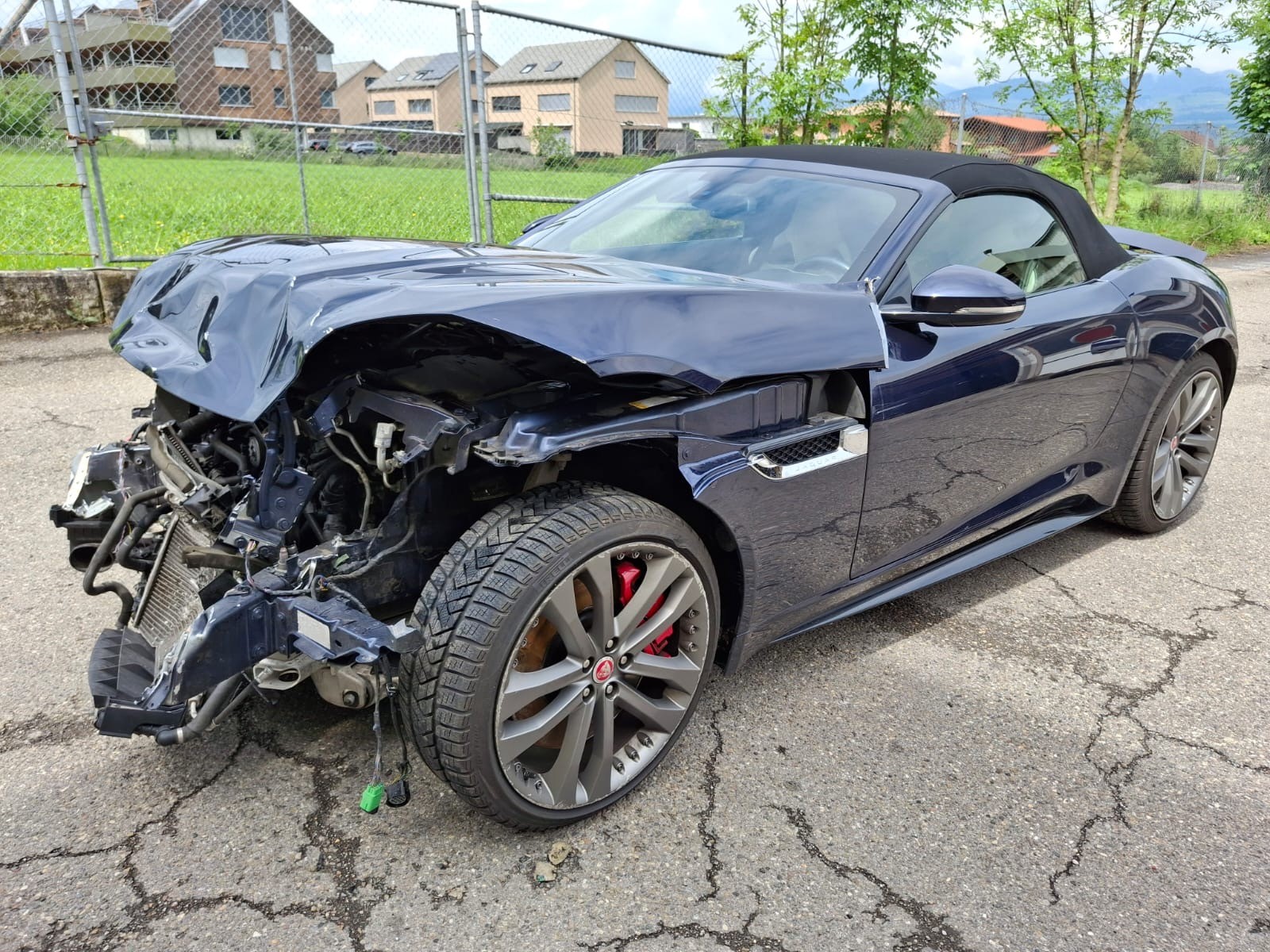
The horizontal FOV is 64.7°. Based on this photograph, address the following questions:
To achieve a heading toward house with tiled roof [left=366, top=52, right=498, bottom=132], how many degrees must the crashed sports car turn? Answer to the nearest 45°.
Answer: approximately 135° to its right

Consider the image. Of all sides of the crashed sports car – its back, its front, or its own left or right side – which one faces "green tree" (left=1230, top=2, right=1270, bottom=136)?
back

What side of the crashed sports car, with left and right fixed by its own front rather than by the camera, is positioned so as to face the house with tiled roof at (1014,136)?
back

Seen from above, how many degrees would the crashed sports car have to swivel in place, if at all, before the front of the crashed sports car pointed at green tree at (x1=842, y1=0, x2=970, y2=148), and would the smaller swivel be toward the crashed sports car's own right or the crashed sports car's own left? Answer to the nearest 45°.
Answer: approximately 135° to the crashed sports car's own right

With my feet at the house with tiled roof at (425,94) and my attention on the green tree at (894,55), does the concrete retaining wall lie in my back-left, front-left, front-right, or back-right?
front-right

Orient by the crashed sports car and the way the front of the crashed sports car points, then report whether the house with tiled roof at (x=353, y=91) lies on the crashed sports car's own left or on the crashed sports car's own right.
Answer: on the crashed sports car's own right

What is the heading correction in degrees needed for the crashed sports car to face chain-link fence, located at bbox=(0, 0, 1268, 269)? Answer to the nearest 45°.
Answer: approximately 135° to its right

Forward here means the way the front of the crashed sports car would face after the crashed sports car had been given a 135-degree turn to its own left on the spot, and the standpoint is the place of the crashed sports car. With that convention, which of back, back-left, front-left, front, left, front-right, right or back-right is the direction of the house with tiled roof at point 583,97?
left

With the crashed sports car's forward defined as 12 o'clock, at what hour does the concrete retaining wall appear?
The concrete retaining wall is roughly at 3 o'clock from the crashed sports car.

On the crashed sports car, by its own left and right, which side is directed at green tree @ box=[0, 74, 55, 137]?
right
